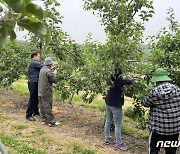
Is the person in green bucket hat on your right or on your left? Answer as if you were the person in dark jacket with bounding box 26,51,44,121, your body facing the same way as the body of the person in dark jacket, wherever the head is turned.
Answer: on your right

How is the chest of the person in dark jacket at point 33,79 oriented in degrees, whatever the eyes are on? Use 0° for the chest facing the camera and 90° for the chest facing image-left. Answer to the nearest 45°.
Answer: approximately 270°

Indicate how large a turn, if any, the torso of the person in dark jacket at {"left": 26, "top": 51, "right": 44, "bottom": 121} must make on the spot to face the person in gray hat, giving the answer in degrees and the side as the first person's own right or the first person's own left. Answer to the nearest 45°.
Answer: approximately 45° to the first person's own right

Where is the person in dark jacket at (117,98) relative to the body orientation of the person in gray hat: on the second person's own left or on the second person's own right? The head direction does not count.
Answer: on the second person's own right

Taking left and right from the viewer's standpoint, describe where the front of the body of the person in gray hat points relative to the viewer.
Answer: facing away from the viewer and to the right of the viewer

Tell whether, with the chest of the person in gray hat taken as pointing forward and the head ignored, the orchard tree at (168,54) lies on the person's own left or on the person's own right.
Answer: on the person's own right

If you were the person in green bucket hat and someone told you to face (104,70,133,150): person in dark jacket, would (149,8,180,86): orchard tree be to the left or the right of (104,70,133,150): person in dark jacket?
right
